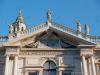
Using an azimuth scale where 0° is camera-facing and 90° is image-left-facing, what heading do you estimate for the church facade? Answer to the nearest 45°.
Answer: approximately 0°
